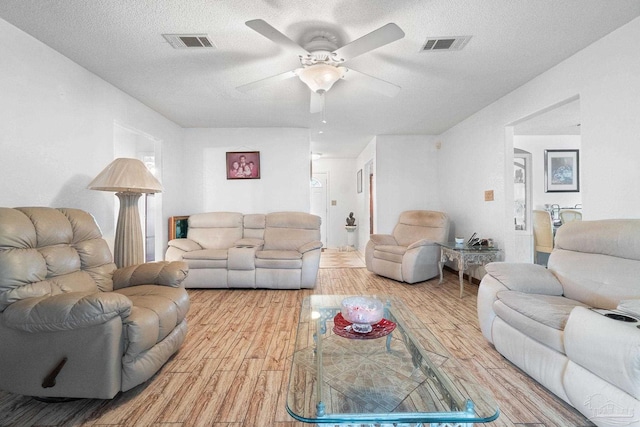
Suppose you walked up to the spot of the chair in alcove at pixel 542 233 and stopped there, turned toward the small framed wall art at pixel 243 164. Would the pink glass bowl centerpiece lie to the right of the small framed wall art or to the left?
left

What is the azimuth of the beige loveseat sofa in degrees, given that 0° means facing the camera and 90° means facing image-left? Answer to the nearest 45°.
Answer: approximately 0°

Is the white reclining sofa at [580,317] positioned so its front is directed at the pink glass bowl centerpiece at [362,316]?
yes

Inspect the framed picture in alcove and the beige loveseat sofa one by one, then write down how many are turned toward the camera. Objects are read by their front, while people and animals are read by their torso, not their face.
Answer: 2

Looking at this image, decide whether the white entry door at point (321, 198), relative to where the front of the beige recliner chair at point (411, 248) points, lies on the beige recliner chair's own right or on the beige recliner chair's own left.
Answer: on the beige recliner chair's own right

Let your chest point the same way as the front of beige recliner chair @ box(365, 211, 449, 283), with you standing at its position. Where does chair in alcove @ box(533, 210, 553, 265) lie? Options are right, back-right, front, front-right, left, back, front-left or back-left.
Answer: back-left

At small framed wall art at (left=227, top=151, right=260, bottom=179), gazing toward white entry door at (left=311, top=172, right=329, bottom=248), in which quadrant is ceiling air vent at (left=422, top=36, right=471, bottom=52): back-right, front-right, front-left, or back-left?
back-right

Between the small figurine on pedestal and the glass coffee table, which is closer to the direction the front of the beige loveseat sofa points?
the glass coffee table

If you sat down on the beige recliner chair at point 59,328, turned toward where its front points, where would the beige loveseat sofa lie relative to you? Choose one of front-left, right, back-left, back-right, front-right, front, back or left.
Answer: left

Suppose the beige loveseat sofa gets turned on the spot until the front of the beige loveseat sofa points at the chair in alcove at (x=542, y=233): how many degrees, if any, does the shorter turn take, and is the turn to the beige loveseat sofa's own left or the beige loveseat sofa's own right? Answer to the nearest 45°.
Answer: approximately 90° to the beige loveseat sofa's own left
